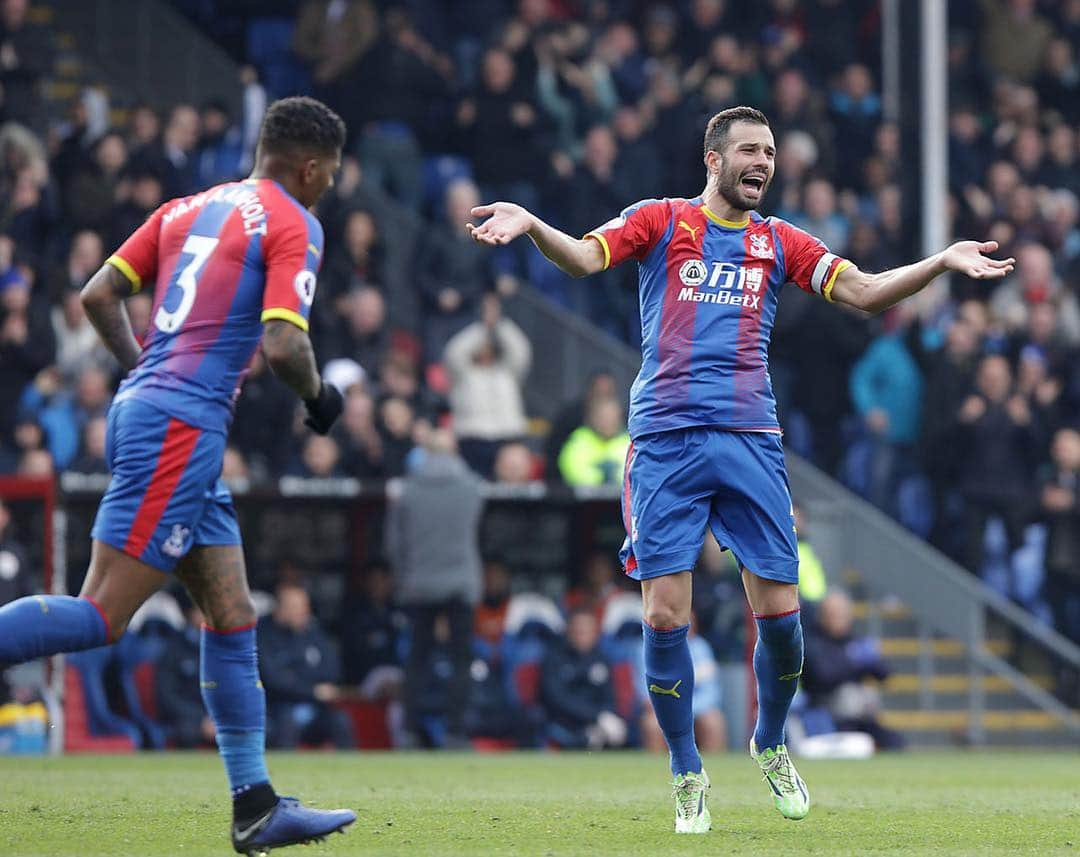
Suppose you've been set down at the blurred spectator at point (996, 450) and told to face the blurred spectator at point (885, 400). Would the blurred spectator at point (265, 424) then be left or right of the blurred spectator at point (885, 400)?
left

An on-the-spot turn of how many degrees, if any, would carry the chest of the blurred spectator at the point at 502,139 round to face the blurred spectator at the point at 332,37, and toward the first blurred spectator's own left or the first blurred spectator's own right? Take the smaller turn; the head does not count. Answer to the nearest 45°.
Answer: approximately 135° to the first blurred spectator's own right

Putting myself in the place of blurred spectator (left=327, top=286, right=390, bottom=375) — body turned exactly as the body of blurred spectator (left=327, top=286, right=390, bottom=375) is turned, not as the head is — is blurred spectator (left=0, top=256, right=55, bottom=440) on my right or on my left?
on my right

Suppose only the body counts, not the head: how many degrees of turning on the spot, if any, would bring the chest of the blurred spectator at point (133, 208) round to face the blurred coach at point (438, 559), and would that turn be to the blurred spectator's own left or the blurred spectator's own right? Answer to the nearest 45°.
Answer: approximately 45° to the blurred spectator's own left

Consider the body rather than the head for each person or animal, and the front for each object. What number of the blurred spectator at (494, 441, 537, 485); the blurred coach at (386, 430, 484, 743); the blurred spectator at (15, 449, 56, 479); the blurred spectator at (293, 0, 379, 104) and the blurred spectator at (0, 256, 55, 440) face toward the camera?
4
